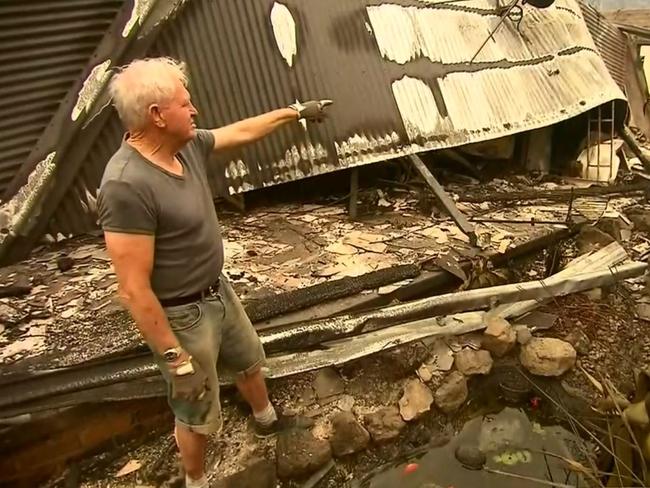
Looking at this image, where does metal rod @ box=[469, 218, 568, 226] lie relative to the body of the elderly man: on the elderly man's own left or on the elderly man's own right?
on the elderly man's own left

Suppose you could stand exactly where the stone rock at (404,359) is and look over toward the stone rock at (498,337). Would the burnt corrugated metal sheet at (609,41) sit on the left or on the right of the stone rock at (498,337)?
left

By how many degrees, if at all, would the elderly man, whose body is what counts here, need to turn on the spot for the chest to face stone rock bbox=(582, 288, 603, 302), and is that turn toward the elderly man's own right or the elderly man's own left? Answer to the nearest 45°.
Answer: approximately 90° to the elderly man's own left

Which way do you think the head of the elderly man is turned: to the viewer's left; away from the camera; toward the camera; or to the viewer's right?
to the viewer's right

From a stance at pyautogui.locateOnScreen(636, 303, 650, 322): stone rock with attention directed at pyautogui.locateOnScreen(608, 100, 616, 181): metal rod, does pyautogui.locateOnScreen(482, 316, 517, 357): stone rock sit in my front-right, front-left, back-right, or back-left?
back-left

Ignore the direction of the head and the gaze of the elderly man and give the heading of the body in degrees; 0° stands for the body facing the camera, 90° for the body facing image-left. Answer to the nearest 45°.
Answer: approximately 315°

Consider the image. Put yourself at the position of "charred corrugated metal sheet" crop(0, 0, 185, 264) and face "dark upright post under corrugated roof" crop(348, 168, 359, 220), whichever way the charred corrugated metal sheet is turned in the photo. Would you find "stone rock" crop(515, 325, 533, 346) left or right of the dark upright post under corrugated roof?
right

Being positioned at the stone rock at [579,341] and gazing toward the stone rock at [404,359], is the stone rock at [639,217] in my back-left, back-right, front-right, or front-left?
back-right

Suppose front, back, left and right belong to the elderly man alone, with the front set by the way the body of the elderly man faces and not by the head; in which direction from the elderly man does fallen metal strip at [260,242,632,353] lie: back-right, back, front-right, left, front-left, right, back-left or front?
left

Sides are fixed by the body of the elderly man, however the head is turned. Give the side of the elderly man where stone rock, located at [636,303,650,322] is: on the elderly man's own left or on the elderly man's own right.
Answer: on the elderly man's own left

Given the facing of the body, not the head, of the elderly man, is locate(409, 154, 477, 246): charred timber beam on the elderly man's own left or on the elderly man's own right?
on the elderly man's own left

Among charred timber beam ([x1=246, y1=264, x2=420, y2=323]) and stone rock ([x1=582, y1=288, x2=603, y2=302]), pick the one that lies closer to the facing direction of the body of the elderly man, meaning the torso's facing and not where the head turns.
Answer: the stone rock

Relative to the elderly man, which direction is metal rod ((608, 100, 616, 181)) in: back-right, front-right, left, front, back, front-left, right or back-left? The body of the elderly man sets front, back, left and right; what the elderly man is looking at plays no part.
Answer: left
